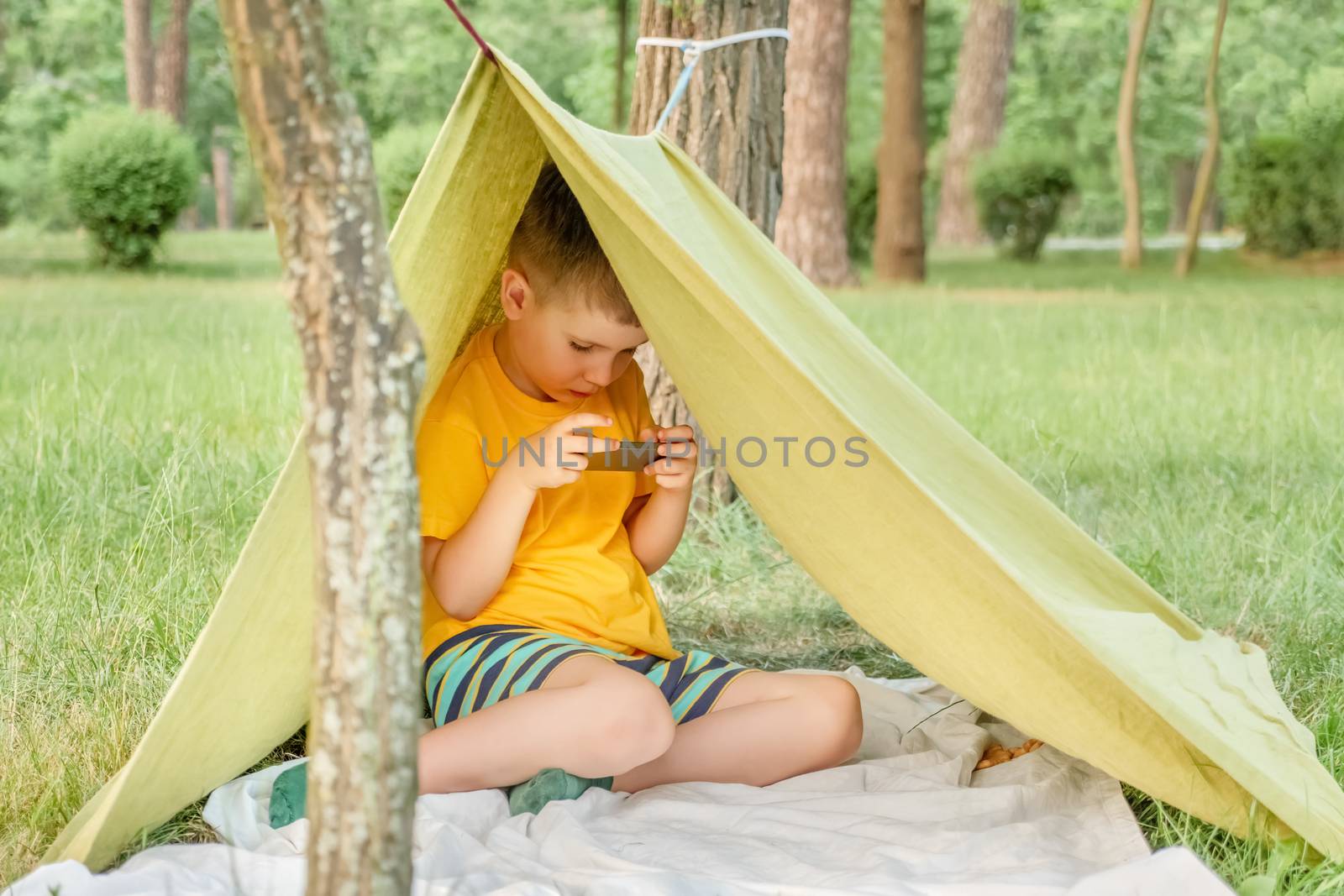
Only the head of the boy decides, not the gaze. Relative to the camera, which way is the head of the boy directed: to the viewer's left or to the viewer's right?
to the viewer's right

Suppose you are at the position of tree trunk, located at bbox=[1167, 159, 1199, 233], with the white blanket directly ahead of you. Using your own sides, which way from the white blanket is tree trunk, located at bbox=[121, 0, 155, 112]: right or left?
right

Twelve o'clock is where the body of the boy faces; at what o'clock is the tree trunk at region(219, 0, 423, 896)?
The tree trunk is roughly at 2 o'clock from the boy.

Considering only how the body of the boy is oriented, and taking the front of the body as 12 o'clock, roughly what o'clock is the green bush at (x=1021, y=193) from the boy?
The green bush is roughly at 8 o'clock from the boy.

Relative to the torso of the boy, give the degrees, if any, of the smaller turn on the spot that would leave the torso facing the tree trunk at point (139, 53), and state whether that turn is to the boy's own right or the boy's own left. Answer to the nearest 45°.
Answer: approximately 135° to the boy's own left

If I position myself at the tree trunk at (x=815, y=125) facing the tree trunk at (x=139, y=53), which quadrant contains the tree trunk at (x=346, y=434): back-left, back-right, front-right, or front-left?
back-left

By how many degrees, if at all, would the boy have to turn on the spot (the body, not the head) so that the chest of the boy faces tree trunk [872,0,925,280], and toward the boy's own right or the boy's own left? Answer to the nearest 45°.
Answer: approximately 135° to the boy's own left

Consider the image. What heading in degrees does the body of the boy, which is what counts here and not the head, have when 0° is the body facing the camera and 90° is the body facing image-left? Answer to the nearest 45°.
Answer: approximately 315°
